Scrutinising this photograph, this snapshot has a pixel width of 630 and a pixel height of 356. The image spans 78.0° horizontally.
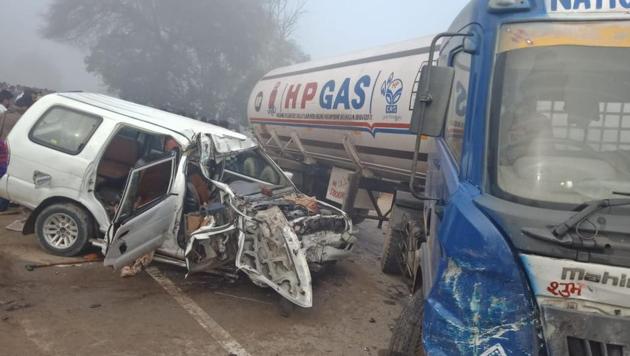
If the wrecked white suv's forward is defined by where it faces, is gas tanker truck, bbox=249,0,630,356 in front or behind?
in front

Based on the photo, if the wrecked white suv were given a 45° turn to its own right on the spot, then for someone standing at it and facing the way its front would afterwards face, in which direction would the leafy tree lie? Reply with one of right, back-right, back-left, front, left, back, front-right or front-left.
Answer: back

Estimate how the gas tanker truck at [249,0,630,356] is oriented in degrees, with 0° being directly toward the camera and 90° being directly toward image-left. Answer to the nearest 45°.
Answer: approximately 315°

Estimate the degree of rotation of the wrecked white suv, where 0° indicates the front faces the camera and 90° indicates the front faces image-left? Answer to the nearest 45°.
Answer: approximately 315°

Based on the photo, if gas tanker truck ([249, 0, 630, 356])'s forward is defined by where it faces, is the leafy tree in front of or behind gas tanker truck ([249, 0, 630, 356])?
behind

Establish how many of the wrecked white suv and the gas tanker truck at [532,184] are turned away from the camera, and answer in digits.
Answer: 0
